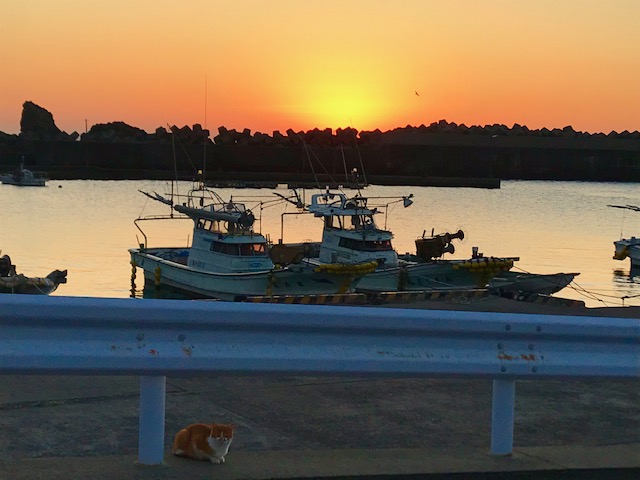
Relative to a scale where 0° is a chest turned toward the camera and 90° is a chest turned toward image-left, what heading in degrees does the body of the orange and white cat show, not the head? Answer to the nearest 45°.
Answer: approximately 315°

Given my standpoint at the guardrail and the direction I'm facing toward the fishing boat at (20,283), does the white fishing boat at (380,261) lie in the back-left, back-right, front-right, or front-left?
front-right

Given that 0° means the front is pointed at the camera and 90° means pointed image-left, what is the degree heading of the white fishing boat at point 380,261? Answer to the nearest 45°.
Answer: approximately 270°

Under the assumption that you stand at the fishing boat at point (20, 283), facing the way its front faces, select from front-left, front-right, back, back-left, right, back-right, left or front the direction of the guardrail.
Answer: right

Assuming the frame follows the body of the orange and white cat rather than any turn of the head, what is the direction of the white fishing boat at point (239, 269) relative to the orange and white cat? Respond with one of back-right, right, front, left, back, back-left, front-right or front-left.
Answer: back-left

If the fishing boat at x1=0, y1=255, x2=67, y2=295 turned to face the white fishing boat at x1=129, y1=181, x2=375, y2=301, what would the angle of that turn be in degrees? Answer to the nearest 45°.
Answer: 0° — it already faces it

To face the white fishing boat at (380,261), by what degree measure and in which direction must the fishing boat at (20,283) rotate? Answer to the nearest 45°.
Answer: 0° — it already faces it

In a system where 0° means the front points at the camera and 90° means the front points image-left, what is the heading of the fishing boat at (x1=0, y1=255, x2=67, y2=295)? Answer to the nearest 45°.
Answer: approximately 270°

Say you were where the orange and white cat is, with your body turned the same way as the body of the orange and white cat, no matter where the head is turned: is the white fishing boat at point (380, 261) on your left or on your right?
on your left

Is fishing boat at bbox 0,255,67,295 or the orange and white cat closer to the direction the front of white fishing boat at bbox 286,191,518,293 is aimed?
the orange and white cat
